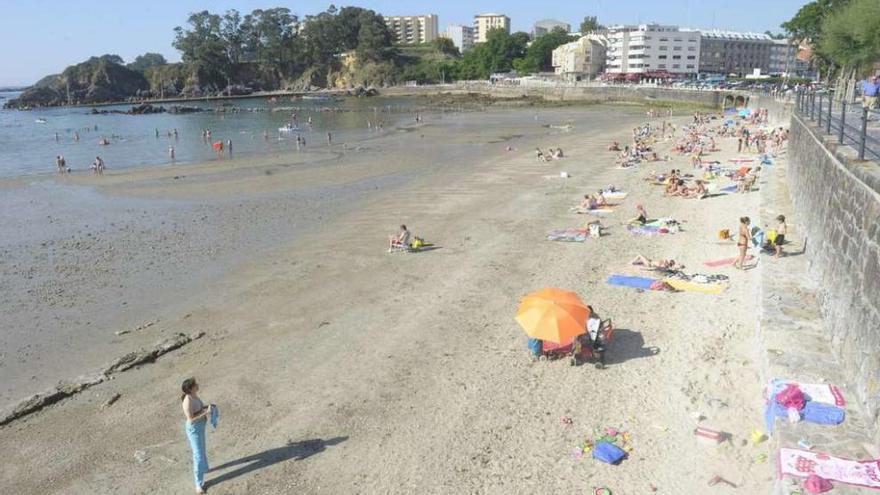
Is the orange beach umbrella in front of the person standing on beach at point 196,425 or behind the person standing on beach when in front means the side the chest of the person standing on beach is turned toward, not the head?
in front

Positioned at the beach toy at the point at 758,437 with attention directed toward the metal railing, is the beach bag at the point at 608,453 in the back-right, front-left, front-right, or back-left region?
back-left

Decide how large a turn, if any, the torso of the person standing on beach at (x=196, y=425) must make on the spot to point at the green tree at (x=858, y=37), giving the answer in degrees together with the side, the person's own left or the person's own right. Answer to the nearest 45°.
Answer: approximately 45° to the person's own left

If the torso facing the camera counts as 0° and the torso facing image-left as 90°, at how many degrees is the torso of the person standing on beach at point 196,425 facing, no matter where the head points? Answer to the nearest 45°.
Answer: approximately 270°

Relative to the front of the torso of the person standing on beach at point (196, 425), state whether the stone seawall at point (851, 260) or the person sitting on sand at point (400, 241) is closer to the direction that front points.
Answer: the stone seawall

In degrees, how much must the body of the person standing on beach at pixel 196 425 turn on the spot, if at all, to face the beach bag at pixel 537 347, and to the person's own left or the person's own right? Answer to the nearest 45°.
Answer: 0° — they already face it

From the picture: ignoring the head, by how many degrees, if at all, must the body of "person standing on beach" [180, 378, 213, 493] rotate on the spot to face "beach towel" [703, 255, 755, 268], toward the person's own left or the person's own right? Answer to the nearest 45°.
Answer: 0° — they already face it

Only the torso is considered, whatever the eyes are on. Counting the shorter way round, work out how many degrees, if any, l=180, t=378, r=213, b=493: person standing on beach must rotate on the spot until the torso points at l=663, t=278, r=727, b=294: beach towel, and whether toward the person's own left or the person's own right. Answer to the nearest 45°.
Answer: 0° — they already face it

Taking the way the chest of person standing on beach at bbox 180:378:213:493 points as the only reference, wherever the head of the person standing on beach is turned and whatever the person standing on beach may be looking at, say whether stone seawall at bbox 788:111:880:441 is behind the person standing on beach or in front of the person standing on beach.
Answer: in front

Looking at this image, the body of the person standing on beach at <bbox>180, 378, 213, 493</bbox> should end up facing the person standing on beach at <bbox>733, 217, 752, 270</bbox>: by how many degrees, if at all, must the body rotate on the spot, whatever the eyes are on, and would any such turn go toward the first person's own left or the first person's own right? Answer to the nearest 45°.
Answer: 0° — they already face them
